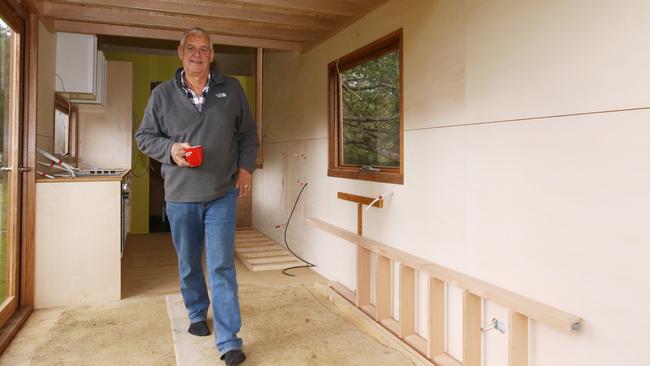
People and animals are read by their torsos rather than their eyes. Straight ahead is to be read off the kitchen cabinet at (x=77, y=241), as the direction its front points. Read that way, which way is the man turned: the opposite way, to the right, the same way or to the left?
to the right

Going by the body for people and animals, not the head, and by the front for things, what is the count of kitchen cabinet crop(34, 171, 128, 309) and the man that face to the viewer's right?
1

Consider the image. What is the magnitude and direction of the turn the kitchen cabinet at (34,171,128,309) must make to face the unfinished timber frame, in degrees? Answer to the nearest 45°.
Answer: approximately 45° to its right

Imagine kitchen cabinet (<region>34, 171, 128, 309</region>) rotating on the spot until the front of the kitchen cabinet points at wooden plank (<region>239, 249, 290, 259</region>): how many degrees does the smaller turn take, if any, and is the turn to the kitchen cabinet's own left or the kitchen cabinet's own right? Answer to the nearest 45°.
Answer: approximately 45° to the kitchen cabinet's own left

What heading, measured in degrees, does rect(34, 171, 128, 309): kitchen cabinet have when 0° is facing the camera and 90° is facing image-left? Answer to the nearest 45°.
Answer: approximately 270°

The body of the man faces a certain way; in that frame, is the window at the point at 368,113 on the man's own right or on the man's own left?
on the man's own left
